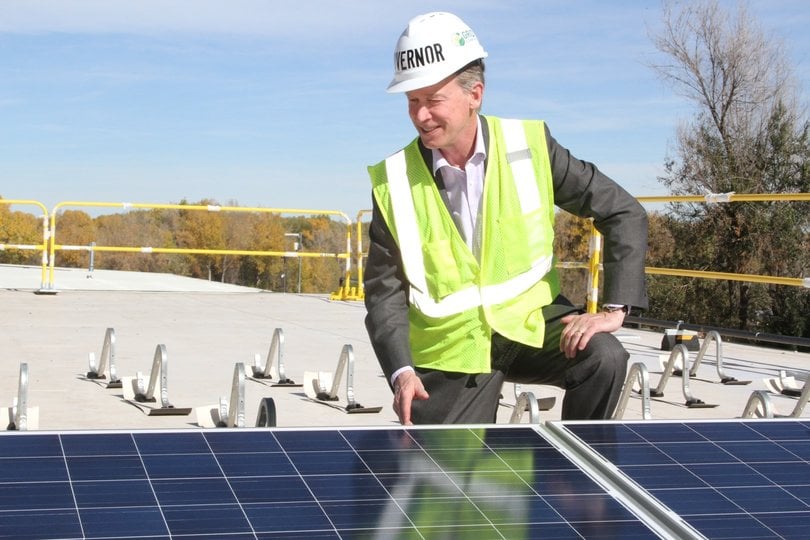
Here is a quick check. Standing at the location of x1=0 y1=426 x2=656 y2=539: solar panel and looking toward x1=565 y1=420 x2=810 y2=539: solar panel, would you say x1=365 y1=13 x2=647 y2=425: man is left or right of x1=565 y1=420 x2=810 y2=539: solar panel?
left

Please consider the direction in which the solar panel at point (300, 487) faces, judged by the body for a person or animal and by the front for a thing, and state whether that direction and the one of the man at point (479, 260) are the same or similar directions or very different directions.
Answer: same or similar directions

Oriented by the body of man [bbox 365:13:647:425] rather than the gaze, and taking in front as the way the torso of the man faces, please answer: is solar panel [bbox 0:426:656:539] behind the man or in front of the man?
in front

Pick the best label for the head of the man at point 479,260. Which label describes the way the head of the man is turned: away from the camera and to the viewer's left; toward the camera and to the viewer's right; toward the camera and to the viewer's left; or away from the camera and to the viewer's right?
toward the camera and to the viewer's left

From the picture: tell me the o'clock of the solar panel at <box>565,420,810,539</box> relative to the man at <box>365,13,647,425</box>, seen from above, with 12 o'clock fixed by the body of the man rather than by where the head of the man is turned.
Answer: The solar panel is roughly at 11 o'clock from the man.

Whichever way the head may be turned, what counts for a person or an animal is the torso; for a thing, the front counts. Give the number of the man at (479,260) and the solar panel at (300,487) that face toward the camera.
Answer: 2

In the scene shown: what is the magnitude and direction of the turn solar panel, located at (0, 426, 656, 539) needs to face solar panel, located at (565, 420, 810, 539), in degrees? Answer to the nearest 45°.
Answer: approximately 90° to its left

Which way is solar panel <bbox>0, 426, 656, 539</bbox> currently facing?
toward the camera

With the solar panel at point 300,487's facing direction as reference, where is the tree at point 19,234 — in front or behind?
behind

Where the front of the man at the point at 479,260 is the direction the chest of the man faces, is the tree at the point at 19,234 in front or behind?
behind
